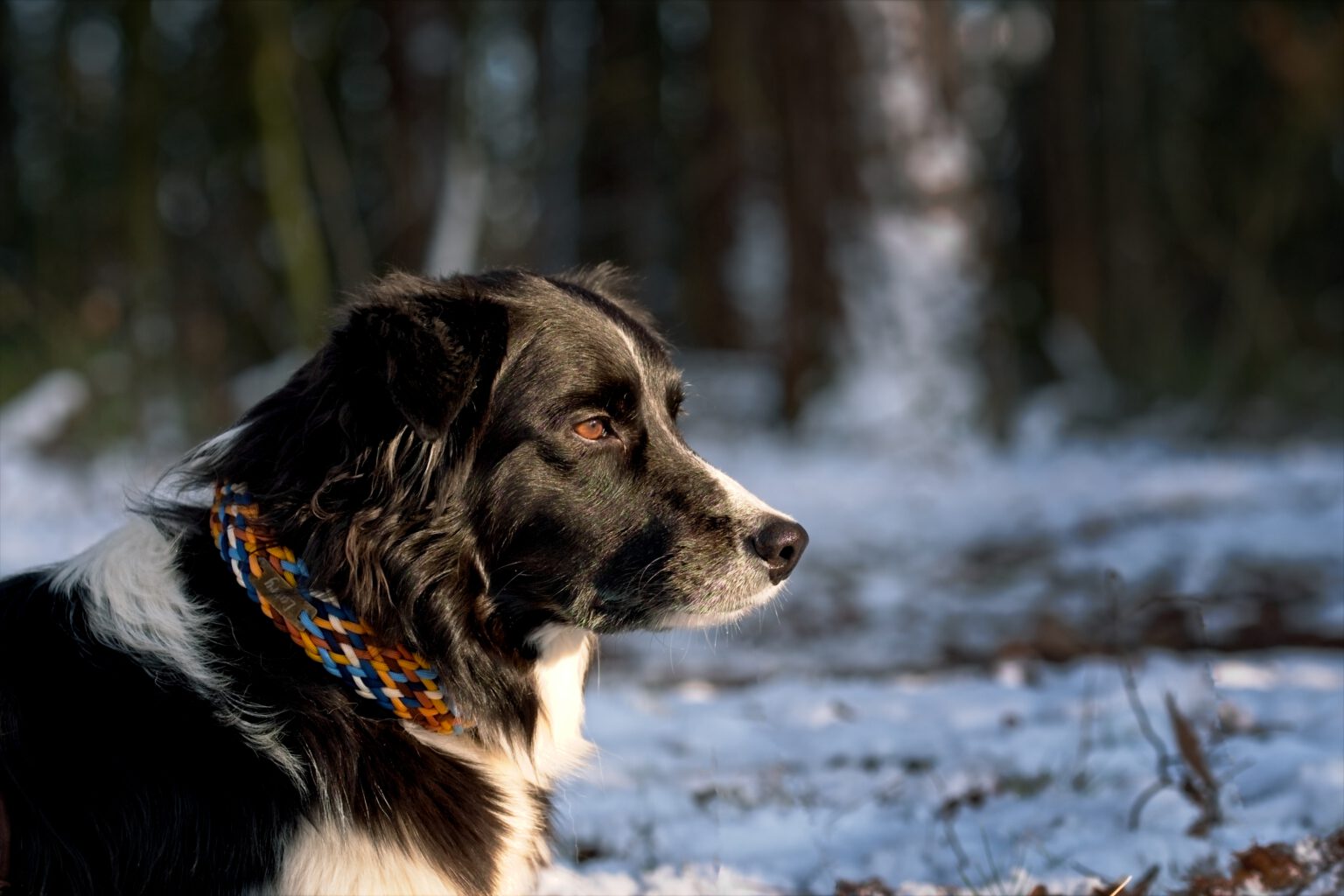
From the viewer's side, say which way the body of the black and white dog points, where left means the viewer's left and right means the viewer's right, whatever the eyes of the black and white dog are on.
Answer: facing to the right of the viewer
